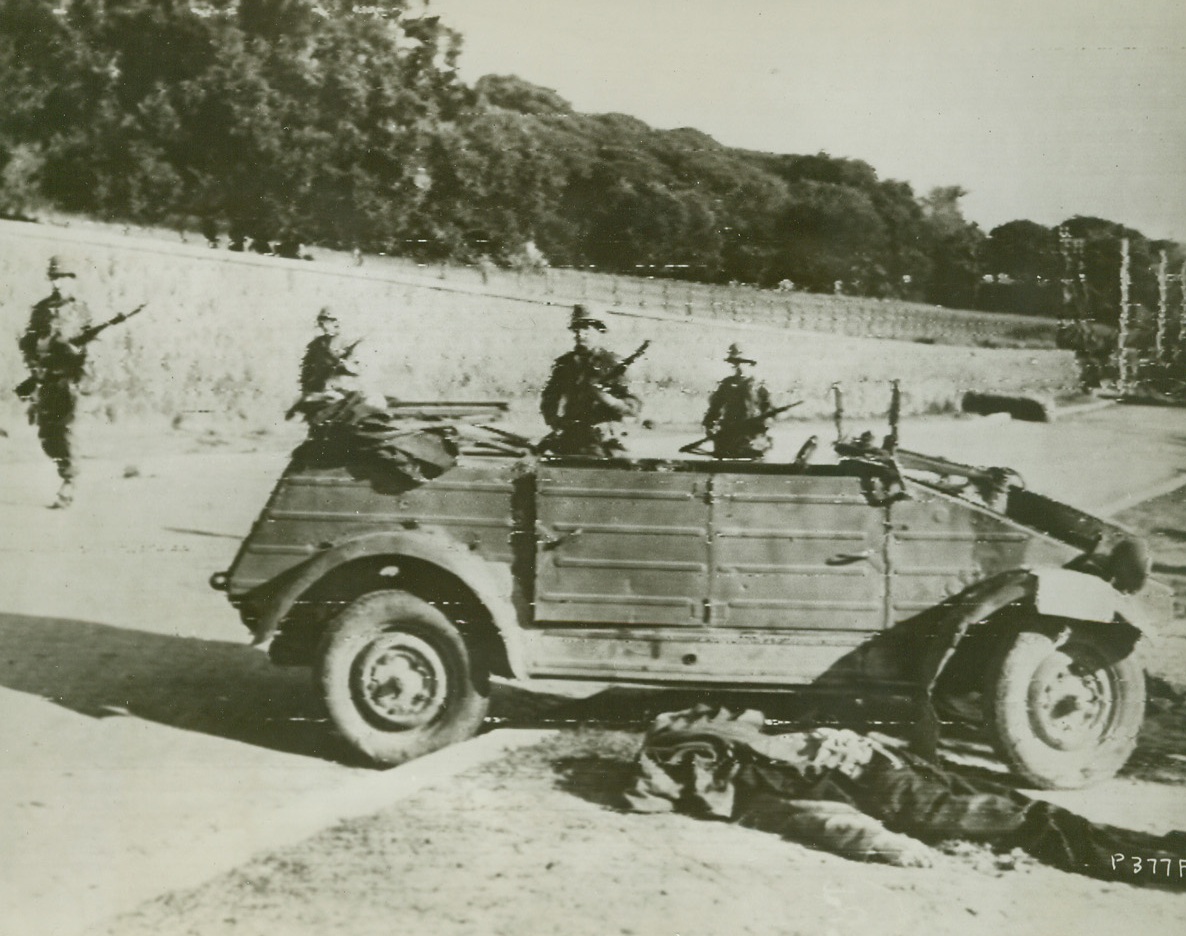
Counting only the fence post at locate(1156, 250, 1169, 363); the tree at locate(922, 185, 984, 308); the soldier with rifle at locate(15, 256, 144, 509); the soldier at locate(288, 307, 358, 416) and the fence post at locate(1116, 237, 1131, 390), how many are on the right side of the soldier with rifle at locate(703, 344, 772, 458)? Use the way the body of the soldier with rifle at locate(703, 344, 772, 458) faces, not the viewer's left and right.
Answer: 2

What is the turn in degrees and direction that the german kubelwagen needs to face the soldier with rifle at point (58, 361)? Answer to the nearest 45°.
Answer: approximately 180°

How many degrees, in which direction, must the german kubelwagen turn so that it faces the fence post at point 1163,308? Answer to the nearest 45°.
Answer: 0° — it already faces it

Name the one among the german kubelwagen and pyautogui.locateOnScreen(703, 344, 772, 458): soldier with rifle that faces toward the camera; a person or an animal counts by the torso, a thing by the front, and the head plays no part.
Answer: the soldier with rifle

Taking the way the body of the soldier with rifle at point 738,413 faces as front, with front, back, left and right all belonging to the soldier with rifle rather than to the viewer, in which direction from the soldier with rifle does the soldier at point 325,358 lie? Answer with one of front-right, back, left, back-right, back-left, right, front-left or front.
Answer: right

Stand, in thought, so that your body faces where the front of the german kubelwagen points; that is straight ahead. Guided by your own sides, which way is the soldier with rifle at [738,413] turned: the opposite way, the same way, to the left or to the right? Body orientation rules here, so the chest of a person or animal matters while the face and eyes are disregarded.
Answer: to the right

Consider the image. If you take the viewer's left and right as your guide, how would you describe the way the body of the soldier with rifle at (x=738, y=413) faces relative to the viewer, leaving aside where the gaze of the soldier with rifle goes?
facing the viewer

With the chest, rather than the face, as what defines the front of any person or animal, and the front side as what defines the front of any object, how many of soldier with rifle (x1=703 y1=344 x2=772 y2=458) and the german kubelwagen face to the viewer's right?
1

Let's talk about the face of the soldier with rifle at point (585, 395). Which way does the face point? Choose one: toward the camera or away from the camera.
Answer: toward the camera

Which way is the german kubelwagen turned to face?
to the viewer's right
